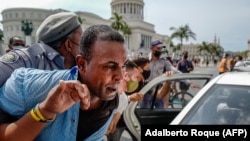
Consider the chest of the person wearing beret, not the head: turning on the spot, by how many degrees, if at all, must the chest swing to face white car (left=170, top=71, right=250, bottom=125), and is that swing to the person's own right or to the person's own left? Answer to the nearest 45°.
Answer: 0° — they already face it

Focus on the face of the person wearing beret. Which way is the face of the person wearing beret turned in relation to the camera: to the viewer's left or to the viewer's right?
to the viewer's right

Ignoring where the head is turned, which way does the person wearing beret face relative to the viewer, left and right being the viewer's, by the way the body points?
facing to the right of the viewer
